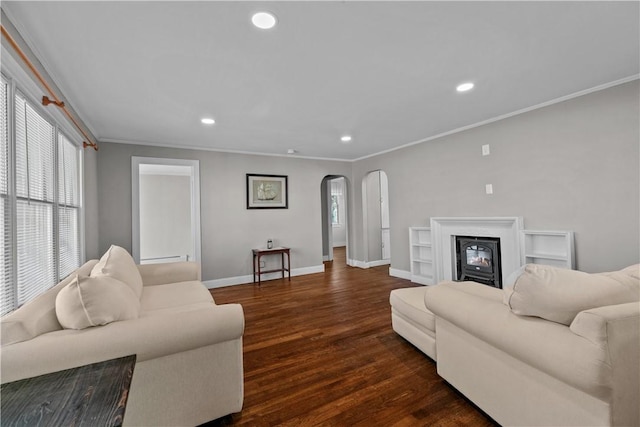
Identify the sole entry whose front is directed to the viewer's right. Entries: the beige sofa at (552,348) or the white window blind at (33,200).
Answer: the white window blind

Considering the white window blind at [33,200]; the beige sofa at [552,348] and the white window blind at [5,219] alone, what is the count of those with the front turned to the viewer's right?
2

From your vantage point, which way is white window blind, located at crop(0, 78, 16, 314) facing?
to the viewer's right

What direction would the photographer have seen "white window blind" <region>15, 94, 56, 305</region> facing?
facing to the right of the viewer

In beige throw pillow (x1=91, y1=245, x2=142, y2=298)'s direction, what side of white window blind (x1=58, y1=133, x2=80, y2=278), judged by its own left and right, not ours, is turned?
front

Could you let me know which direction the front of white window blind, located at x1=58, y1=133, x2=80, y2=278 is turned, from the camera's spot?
facing to the right of the viewer

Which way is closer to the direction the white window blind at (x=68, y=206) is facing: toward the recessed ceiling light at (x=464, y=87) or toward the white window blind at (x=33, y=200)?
the recessed ceiling light

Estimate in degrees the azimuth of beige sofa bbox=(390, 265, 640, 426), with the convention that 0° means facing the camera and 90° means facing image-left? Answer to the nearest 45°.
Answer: approximately 135°

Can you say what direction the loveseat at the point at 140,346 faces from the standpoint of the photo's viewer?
facing to the right of the viewer

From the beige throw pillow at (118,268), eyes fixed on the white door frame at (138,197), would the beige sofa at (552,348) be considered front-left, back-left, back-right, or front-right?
back-right

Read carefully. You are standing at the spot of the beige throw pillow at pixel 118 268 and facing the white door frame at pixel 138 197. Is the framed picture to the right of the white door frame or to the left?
right
